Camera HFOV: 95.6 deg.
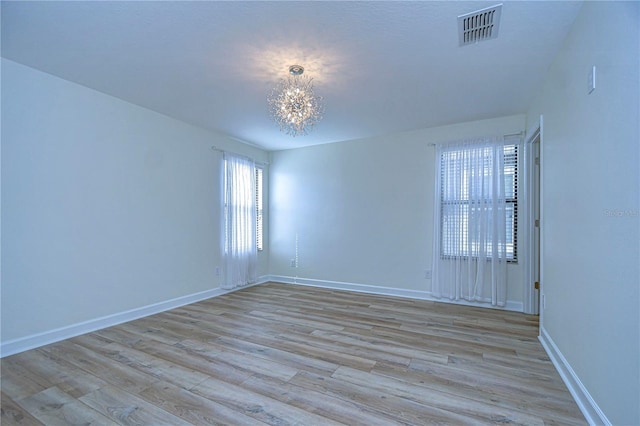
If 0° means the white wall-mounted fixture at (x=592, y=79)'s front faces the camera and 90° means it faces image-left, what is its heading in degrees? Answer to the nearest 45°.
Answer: approximately 90°

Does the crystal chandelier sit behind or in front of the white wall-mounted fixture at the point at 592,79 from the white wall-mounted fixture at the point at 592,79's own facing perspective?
in front

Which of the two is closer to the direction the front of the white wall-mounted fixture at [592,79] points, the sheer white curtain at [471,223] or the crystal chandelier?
the crystal chandelier

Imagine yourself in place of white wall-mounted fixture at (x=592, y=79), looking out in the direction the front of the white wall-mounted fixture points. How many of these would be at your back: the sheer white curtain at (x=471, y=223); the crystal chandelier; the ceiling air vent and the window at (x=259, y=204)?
0

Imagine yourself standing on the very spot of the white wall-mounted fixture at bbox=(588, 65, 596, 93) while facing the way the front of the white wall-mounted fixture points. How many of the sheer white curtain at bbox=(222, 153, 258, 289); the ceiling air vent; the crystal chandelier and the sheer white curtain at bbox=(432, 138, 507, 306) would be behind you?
0

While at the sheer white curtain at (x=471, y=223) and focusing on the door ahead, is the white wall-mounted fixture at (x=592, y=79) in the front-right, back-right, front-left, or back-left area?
front-right

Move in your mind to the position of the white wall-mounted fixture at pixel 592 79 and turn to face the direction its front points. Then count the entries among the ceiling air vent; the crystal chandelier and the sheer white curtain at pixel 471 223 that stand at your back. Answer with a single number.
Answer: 0

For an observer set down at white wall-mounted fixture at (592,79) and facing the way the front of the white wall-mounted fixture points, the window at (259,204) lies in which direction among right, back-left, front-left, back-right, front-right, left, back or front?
front

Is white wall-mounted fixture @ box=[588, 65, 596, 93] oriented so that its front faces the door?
no

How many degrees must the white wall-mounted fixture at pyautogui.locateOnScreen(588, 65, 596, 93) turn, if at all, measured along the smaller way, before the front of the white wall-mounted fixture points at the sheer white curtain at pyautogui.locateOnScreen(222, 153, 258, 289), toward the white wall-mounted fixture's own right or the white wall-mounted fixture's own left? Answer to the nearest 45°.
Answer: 0° — it already faces it

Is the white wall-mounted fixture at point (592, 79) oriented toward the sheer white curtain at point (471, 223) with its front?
no

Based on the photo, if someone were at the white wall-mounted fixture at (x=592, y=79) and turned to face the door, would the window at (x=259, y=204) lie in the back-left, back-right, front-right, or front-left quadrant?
front-left
